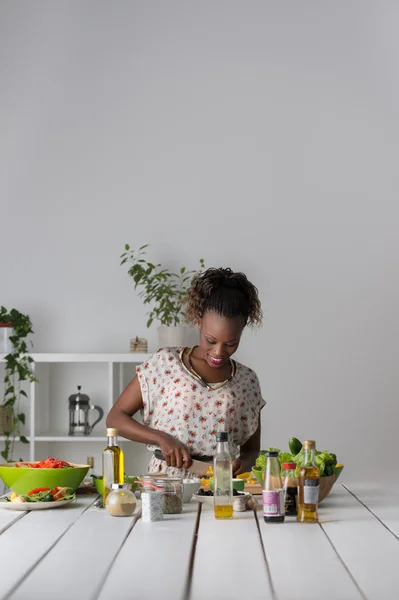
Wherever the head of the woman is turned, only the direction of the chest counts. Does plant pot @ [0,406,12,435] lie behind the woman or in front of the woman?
behind

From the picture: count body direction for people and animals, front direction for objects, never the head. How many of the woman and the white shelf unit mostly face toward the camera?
2

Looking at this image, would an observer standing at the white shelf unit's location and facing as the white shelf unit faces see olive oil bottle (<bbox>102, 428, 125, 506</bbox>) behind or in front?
in front

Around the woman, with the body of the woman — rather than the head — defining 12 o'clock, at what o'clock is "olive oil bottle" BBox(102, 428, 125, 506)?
The olive oil bottle is roughly at 1 o'clock from the woman.

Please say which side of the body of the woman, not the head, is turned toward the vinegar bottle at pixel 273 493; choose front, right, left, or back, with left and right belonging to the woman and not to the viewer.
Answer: front

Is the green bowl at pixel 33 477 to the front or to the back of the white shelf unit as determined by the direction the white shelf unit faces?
to the front

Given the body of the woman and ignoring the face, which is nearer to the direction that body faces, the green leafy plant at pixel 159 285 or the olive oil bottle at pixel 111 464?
the olive oil bottle

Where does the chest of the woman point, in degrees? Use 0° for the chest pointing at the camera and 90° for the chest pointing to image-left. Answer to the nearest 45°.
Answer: approximately 0°

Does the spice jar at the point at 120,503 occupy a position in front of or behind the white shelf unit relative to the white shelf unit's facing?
in front

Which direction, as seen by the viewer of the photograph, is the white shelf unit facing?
facing the viewer

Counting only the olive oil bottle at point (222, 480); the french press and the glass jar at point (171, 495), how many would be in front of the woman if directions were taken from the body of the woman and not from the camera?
2
